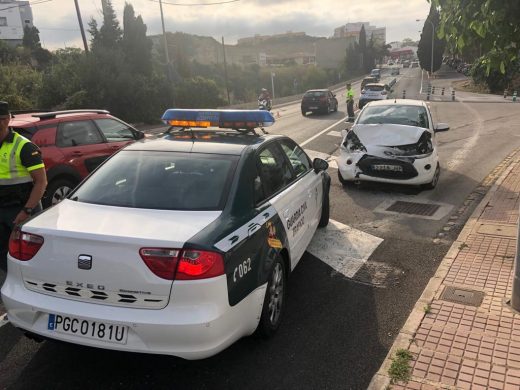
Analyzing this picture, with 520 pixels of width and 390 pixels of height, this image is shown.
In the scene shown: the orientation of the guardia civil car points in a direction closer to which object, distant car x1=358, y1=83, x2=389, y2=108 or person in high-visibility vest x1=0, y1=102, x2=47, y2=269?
the distant car

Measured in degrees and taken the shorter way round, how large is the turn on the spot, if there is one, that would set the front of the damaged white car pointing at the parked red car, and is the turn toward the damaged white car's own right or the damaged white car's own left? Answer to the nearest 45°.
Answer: approximately 45° to the damaged white car's own right

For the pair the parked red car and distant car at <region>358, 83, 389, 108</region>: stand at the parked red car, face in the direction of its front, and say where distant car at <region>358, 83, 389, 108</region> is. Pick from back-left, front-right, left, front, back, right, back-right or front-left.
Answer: front

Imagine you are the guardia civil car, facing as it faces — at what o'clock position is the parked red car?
The parked red car is roughly at 10 o'clock from the guardia civil car.

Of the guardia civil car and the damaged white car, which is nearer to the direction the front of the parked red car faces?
the damaged white car

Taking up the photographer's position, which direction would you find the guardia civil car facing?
facing away from the viewer and to the right of the viewer

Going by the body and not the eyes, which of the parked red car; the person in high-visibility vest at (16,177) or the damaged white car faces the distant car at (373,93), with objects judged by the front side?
the parked red car

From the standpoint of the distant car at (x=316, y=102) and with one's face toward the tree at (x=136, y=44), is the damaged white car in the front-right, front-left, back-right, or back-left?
back-left

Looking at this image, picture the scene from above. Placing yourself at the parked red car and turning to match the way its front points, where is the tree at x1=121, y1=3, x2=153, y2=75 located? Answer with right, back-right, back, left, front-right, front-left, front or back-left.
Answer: front-left

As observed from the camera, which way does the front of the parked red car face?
facing away from the viewer and to the right of the viewer

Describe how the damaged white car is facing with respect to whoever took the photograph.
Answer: facing the viewer

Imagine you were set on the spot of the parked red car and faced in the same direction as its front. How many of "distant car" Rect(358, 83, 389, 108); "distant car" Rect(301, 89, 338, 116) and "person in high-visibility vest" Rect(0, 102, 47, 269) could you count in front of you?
2

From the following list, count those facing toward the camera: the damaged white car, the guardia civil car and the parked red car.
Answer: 1

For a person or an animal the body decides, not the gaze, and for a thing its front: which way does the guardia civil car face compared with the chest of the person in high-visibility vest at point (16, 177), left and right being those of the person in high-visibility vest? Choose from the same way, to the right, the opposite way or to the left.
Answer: the opposite way
